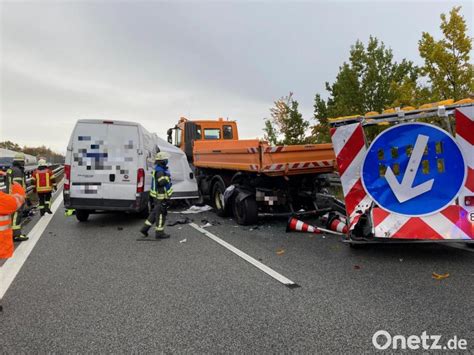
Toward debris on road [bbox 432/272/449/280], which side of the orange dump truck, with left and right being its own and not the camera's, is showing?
back

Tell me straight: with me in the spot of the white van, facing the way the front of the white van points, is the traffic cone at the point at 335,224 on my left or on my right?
on my right

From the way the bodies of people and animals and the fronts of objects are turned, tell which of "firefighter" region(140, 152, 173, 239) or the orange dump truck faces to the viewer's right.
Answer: the firefighter

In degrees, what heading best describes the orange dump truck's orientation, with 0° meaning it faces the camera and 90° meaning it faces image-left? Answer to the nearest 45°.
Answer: approximately 135°

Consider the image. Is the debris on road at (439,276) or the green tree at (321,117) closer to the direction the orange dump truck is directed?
the green tree

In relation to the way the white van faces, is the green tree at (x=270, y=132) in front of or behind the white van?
in front

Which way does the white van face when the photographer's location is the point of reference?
facing away from the viewer and to the right of the viewer

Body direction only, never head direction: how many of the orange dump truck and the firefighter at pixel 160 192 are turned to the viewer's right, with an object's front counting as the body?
1

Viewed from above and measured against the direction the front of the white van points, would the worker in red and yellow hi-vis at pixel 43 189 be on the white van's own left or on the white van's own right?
on the white van's own left

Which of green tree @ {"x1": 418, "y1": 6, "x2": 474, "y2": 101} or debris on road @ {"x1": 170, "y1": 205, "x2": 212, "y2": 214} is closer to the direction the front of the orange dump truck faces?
the debris on road
